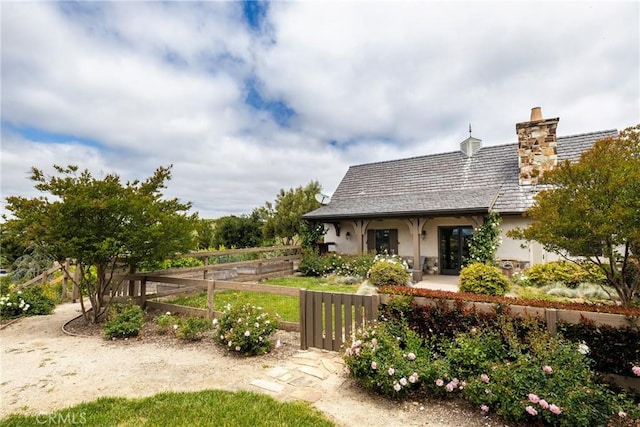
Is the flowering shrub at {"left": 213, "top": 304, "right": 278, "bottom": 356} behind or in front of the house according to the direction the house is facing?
in front

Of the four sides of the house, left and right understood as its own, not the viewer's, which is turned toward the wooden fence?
front

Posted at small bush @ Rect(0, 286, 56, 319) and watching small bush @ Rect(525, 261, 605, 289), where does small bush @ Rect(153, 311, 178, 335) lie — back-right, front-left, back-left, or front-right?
front-right

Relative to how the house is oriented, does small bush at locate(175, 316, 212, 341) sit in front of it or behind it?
in front

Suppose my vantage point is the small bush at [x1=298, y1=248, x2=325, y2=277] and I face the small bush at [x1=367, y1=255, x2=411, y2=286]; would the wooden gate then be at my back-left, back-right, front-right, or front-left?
front-right

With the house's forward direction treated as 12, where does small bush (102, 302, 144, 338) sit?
The small bush is roughly at 1 o'clock from the house.

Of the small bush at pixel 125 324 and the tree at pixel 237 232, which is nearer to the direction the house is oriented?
the small bush

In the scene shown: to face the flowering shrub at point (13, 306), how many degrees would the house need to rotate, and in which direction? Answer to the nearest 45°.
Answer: approximately 45° to its right

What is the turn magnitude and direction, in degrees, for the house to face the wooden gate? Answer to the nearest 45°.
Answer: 0° — it already faces it

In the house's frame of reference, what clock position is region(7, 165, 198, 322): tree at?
The tree is roughly at 1 o'clock from the house.

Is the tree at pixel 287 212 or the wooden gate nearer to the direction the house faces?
the wooden gate

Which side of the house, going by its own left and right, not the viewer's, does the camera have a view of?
front

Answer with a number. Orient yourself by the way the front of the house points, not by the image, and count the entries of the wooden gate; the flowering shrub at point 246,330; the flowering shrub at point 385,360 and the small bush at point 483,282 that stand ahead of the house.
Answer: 4

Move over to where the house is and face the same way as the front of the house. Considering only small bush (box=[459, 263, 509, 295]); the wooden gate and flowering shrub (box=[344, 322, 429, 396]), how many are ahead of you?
3

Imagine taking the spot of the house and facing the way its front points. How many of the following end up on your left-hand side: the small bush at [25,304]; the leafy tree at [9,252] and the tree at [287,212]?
0

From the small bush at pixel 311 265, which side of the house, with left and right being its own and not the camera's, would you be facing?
right

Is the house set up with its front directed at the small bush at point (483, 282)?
yes

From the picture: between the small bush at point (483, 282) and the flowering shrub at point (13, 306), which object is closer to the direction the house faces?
the small bush

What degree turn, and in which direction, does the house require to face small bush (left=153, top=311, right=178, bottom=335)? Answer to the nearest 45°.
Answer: approximately 45° to its right
